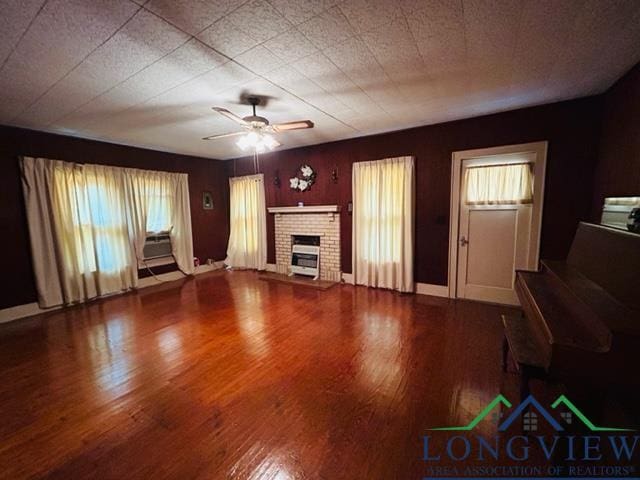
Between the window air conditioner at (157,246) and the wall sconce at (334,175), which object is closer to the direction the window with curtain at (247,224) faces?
the window air conditioner

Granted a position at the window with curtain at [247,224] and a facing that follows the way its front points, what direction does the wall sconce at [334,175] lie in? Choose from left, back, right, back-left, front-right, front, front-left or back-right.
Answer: left

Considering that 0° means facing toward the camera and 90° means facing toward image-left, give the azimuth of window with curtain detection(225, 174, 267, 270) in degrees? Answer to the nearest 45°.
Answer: approximately 45°

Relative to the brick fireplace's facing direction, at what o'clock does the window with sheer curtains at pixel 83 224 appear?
The window with sheer curtains is roughly at 1 o'clock from the brick fireplace.

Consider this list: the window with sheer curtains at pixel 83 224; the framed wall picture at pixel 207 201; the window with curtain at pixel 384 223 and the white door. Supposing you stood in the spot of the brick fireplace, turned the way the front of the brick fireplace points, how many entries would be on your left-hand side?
2

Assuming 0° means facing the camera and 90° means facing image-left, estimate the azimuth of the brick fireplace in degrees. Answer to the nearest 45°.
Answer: approximately 45°

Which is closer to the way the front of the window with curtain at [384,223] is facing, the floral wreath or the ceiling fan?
the ceiling fan

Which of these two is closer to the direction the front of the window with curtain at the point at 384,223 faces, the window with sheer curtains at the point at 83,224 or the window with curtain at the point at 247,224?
the window with sheer curtains

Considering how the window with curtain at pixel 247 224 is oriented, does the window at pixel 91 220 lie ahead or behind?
ahead

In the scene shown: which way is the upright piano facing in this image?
to the viewer's left

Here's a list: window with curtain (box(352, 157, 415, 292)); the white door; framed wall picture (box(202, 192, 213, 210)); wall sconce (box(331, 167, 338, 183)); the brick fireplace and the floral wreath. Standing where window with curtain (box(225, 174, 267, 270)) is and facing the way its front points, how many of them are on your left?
5

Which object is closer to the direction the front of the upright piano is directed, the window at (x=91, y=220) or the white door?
the window

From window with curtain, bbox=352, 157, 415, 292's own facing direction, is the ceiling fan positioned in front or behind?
in front
